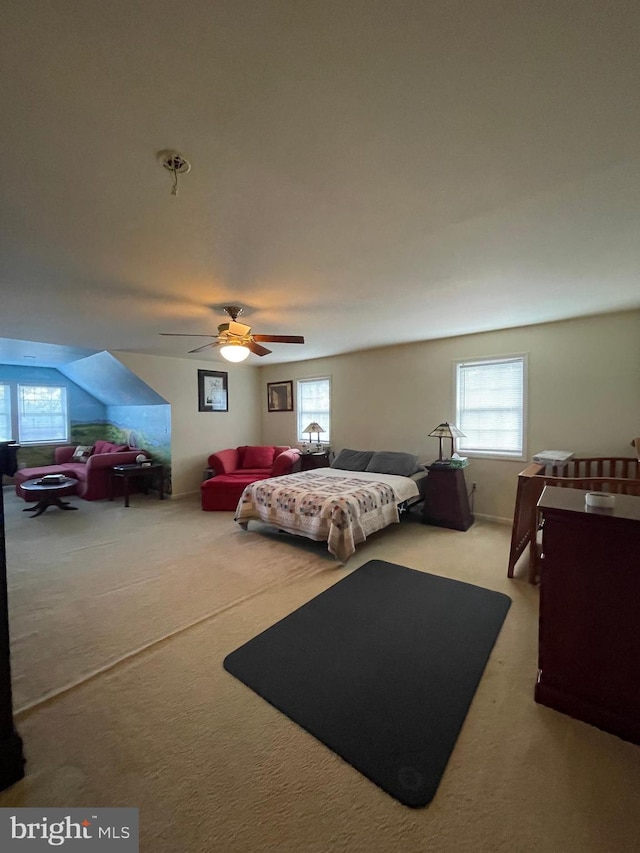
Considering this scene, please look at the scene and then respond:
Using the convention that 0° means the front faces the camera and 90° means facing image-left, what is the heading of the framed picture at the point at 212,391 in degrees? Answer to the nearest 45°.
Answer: approximately 315°

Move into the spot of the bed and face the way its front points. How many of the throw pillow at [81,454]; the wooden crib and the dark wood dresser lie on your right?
1

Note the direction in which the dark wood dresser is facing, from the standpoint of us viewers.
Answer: facing away from the viewer and to the left of the viewer
